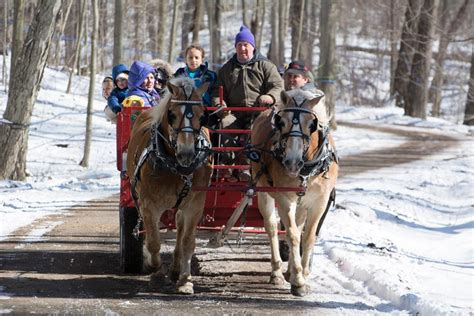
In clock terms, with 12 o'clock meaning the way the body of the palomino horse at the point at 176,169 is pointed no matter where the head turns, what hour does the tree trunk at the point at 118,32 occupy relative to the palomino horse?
The tree trunk is roughly at 6 o'clock from the palomino horse.

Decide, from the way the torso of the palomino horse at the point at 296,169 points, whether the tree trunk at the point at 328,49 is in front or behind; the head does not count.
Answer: behind

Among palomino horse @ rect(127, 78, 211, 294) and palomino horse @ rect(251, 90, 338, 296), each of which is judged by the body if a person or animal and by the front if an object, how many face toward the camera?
2

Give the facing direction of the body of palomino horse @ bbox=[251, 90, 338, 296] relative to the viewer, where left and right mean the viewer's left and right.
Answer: facing the viewer

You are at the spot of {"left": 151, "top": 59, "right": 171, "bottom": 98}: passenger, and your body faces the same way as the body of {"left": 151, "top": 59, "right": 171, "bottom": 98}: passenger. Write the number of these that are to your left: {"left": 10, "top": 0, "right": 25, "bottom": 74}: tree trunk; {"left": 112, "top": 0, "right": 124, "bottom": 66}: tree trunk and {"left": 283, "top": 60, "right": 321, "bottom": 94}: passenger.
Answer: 1

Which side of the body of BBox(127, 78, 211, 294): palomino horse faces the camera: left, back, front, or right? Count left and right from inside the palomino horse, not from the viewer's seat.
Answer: front

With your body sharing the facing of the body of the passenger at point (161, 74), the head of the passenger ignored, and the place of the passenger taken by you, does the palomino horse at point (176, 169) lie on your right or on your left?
on your left

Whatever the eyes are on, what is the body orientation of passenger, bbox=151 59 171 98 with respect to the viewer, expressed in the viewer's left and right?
facing the viewer and to the left of the viewer

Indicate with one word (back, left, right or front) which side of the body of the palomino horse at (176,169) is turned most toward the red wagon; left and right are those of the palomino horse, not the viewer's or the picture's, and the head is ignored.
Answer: back

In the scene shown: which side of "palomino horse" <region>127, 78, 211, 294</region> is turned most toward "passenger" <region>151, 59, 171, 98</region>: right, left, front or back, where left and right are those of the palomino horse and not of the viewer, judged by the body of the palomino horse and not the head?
back
